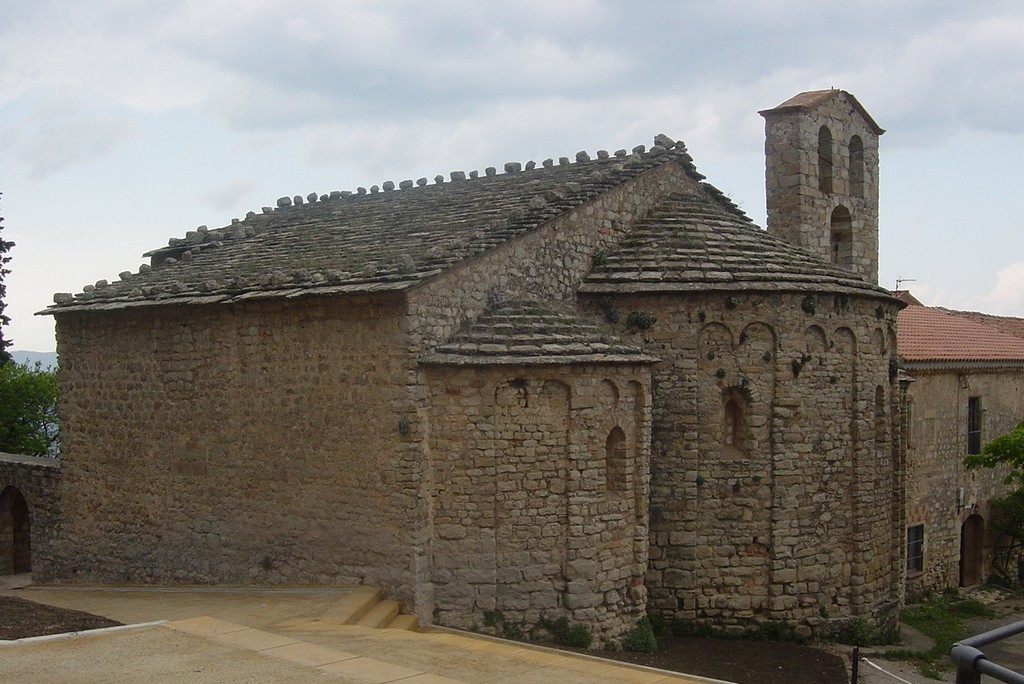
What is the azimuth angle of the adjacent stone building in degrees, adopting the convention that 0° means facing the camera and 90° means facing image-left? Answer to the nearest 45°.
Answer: approximately 0°

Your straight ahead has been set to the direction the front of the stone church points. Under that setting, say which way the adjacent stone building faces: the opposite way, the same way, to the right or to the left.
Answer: to the left

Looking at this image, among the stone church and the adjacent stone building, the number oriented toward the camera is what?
1

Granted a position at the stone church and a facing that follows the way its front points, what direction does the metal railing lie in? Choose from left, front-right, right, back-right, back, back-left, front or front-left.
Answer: back-left

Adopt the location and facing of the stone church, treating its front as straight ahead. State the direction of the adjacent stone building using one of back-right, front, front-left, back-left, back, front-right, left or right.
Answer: right

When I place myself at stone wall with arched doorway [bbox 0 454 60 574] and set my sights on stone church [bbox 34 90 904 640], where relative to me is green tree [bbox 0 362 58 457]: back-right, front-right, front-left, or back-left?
back-left

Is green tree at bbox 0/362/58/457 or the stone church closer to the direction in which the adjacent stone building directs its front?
the stone church

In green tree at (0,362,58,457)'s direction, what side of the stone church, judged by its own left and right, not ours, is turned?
front

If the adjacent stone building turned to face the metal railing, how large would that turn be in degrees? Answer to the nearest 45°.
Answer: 0° — it already faces it

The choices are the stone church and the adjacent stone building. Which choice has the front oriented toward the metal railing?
the adjacent stone building

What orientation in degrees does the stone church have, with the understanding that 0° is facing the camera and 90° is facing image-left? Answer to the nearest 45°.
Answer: approximately 135°

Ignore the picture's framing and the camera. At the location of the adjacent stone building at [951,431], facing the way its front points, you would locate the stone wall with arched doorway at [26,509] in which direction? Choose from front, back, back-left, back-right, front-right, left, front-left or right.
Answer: front-right
